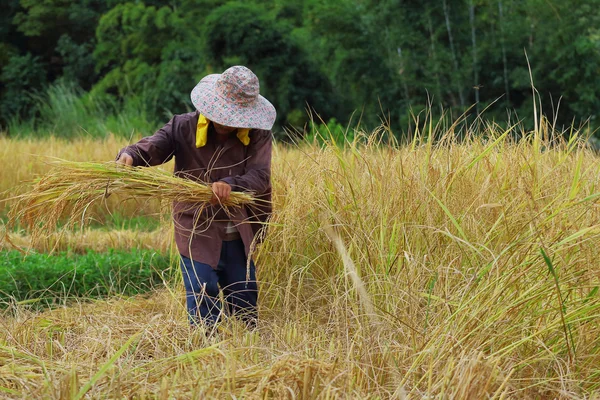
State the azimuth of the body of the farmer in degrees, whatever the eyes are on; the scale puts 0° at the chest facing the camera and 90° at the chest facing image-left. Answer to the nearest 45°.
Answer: approximately 0°

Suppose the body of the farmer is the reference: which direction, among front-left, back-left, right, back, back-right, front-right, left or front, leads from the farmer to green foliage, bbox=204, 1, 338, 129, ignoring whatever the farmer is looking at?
back

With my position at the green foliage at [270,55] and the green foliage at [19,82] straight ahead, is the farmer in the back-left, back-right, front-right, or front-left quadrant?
back-left

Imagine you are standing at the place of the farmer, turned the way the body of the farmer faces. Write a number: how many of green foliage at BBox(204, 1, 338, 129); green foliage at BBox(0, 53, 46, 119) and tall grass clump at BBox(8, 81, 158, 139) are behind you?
3

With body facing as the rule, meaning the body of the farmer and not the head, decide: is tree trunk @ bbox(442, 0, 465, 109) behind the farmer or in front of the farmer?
behind
